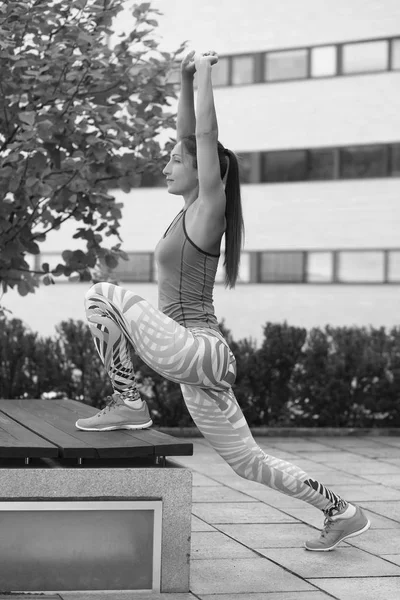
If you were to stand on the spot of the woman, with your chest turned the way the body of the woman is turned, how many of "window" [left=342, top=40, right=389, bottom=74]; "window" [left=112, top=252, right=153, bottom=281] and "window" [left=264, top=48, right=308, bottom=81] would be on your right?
3

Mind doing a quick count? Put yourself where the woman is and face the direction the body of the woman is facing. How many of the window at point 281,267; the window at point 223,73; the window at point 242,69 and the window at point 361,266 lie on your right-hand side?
4

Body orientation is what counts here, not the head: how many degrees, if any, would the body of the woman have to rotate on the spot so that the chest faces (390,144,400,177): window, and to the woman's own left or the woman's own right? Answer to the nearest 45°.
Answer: approximately 90° to the woman's own right

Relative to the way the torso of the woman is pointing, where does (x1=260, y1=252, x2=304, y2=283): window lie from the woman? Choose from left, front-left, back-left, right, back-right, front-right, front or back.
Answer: right

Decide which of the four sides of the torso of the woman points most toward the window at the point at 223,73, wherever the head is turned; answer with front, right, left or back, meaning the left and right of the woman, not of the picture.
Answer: right

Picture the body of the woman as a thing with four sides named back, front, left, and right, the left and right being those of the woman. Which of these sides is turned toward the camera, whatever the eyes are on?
left

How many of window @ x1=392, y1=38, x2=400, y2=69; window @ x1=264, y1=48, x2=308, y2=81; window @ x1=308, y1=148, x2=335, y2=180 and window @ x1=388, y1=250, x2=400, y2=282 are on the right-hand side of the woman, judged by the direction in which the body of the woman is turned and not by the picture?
4

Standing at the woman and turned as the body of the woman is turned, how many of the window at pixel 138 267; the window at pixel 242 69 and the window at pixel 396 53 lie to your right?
3

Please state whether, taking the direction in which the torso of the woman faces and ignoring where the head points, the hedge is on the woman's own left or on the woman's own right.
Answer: on the woman's own right

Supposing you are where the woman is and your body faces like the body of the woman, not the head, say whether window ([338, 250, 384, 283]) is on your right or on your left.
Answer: on your right

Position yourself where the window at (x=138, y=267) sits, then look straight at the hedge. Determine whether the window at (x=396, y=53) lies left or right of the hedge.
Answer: left

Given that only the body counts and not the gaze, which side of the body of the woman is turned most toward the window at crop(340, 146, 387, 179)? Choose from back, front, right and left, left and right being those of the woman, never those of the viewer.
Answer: right

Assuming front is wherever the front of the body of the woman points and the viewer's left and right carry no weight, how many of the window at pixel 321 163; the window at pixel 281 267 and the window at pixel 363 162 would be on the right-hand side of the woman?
3

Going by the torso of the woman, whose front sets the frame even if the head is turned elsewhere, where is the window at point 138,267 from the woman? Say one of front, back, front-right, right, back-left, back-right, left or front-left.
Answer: right

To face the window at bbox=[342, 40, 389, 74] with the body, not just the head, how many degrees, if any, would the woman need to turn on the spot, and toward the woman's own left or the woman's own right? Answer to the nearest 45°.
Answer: approximately 90° to the woman's own right

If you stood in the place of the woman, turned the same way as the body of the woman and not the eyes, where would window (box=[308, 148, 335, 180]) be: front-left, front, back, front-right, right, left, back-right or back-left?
right
